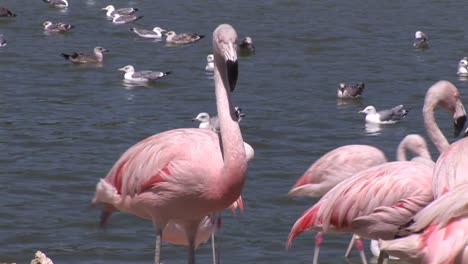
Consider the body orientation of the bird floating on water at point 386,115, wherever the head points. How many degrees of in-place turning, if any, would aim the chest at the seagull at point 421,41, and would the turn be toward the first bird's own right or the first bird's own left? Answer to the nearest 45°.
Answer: approximately 90° to the first bird's own right

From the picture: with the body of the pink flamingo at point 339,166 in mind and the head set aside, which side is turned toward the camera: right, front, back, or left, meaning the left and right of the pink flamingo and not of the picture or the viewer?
right

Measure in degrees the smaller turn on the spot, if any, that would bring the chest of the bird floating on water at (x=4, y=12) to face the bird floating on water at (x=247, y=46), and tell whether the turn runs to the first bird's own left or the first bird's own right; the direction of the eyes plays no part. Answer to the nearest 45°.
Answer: approximately 135° to the first bird's own left

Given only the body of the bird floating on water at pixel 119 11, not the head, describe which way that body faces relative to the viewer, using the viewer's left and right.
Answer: facing to the left of the viewer

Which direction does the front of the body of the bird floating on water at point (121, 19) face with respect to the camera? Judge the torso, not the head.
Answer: to the viewer's left

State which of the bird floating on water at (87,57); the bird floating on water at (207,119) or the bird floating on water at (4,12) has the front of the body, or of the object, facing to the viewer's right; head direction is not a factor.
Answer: the bird floating on water at (87,57)

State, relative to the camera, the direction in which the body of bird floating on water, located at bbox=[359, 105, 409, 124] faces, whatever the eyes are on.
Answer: to the viewer's left

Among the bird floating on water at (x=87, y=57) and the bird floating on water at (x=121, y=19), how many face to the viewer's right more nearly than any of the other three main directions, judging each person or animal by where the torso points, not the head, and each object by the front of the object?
1

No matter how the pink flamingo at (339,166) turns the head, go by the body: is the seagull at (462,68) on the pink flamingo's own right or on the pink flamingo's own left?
on the pink flamingo's own left

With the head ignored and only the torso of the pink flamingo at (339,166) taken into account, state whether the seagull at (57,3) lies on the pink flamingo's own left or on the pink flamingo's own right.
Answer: on the pink flamingo's own left

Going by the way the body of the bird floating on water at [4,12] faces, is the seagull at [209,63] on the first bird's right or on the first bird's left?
on the first bird's left

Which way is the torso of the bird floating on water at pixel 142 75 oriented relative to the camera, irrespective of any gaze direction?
to the viewer's left
